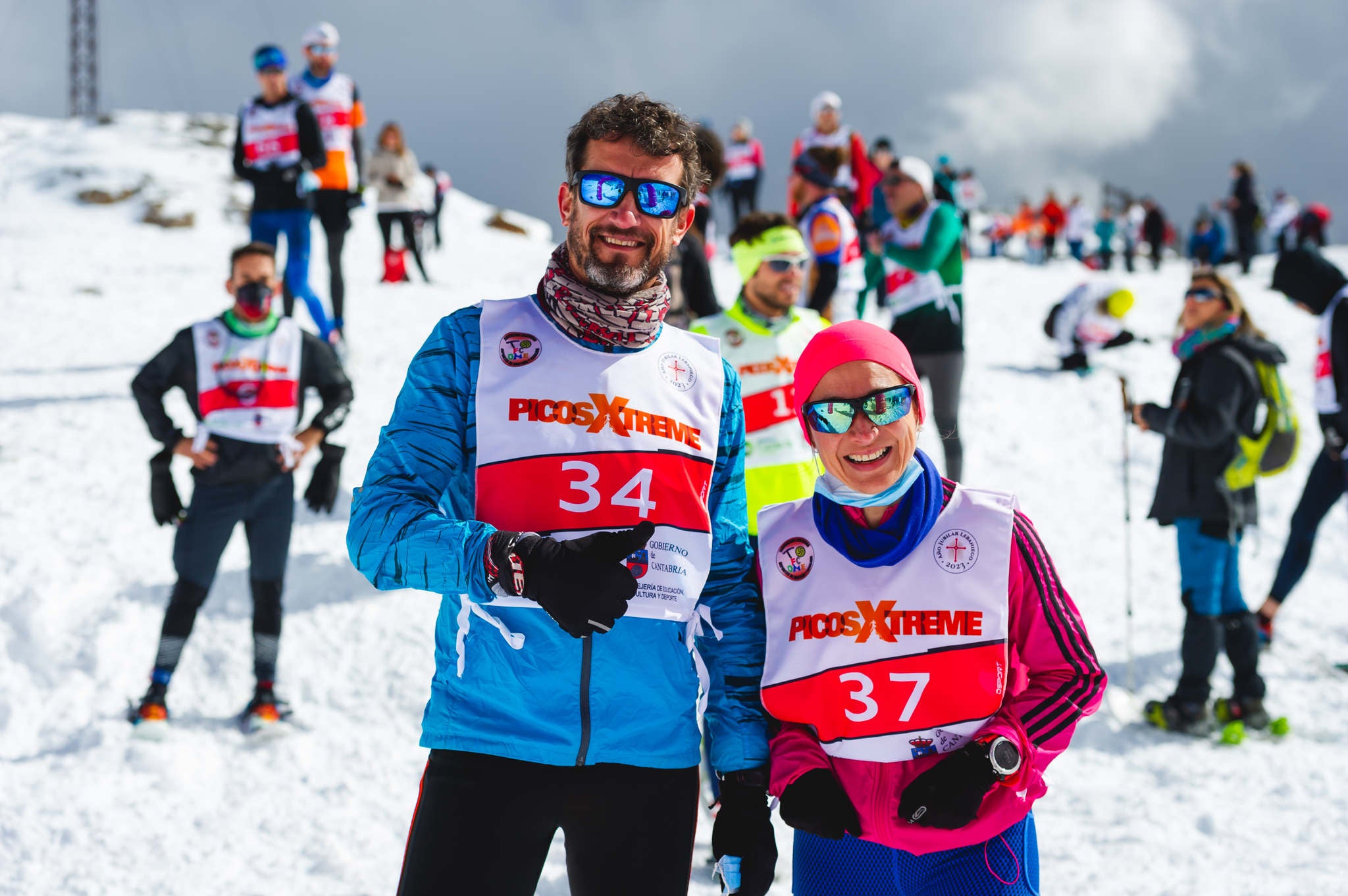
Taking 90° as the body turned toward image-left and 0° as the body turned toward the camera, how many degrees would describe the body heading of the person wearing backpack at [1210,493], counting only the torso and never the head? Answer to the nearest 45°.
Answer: approximately 90°

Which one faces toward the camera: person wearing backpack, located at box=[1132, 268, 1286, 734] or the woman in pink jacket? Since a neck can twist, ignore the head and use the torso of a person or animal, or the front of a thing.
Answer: the woman in pink jacket

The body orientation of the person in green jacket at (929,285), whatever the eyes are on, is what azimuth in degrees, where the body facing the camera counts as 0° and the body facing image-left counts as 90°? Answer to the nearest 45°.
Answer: approximately 45°

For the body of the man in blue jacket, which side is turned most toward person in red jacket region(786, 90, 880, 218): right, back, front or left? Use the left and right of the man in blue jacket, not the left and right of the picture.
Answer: back

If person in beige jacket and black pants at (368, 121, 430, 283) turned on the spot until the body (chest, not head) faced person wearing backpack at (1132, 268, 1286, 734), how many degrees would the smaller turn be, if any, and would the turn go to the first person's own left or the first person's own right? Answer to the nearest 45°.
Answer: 0° — they already face them

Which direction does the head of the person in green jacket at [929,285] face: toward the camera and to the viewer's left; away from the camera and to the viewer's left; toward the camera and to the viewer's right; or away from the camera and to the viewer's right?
toward the camera and to the viewer's left

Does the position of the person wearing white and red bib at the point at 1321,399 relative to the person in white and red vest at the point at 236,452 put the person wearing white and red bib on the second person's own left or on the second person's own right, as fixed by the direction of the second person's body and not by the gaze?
on the second person's own left

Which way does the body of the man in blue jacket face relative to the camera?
toward the camera

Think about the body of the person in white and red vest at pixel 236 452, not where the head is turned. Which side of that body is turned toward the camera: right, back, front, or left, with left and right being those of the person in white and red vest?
front

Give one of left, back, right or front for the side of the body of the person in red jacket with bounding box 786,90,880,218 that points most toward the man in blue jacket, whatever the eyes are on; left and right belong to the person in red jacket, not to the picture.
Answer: front

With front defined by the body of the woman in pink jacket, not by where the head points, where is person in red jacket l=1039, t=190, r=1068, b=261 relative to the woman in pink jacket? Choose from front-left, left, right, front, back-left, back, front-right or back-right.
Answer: back

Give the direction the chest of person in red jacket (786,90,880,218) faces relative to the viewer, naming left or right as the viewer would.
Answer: facing the viewer

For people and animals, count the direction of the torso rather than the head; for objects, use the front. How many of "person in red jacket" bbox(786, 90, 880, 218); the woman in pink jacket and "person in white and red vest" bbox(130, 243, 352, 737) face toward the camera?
3

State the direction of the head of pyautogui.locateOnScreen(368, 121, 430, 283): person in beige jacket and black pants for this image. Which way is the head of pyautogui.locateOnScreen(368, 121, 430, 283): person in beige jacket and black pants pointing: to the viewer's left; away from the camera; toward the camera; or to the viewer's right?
toward the camera

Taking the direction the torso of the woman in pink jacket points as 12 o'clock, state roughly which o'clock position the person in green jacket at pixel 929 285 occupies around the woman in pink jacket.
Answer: The person in green jacket is roughly at 6 o'clock from the woman in pink jacket.

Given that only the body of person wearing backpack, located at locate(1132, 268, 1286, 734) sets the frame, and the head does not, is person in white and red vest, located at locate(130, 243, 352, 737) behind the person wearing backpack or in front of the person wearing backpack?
in front
